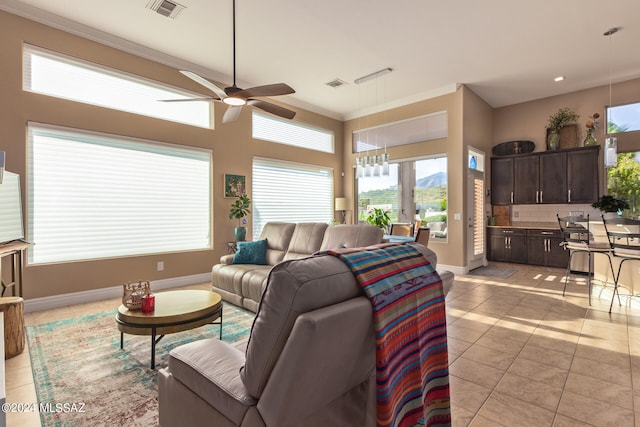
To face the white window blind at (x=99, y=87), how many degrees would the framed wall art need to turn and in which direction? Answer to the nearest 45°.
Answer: approximately 90° to its right

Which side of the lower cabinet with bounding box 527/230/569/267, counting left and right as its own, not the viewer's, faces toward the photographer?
front

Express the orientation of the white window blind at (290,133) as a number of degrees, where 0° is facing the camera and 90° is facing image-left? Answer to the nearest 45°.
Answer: approximately 315°

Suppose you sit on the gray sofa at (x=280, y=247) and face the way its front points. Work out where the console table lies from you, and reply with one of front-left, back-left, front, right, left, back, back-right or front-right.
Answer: front-right

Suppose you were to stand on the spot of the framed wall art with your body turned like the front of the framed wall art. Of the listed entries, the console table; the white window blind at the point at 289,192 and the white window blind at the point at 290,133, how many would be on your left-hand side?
2

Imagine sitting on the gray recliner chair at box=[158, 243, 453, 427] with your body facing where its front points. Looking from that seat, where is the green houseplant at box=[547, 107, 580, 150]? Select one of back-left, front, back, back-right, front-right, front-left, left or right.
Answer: right

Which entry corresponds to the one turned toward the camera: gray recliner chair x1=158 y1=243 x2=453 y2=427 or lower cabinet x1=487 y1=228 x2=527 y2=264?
the lower cabinet

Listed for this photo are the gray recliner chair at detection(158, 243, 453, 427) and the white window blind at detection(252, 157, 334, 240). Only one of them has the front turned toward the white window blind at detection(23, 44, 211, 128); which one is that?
the gray recliner chair

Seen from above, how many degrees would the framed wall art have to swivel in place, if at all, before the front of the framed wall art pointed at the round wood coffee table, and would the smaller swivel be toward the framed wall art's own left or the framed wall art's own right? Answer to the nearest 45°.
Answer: approximately 45° to the framed wall art's own right

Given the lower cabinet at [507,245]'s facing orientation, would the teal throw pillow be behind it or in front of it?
in front

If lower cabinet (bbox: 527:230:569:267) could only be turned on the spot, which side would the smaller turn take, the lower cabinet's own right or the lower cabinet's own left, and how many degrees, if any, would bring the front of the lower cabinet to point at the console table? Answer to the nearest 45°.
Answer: approximately 45° to the lower cabinet's own right

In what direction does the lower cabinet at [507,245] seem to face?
toward the camera
